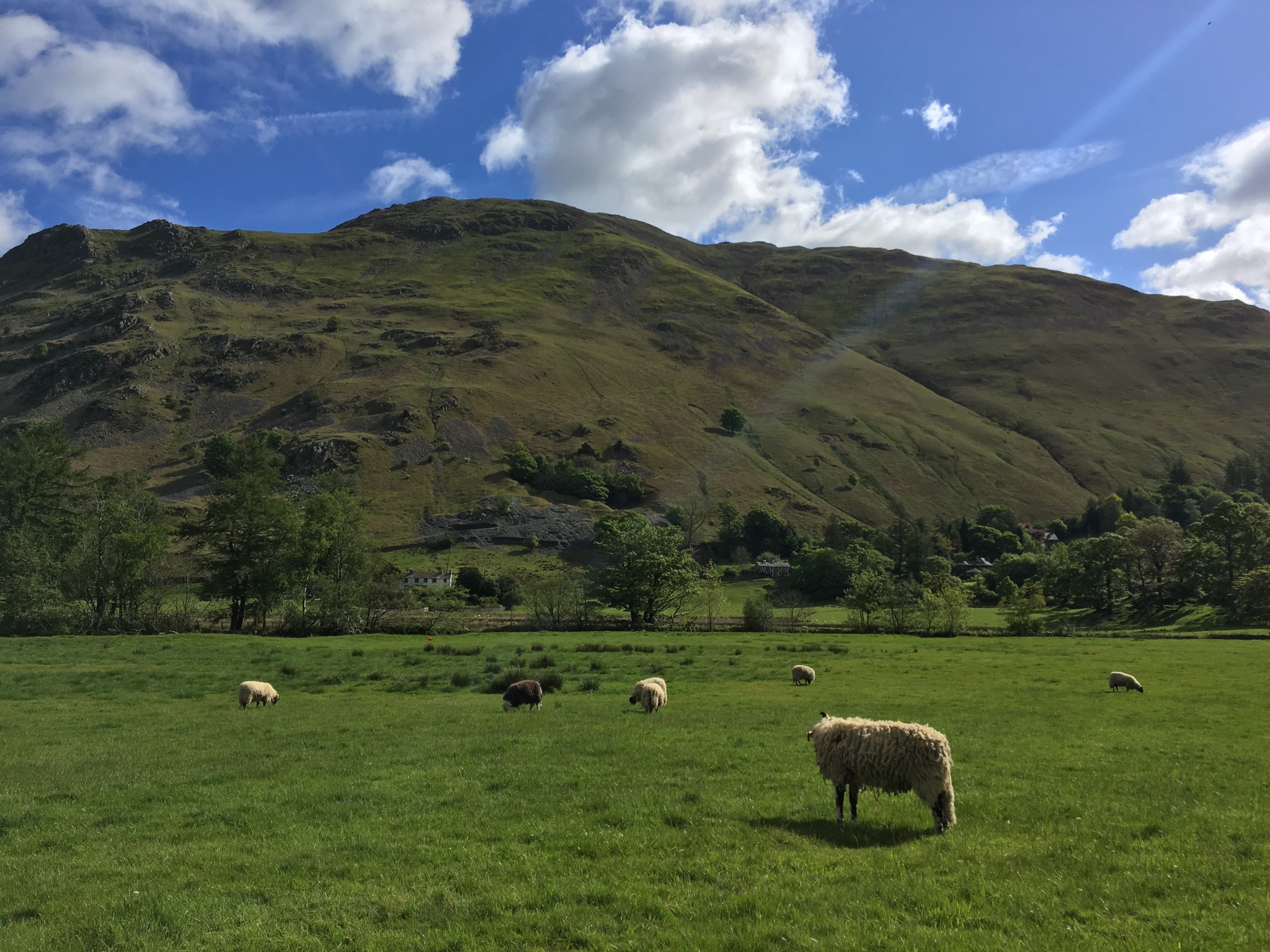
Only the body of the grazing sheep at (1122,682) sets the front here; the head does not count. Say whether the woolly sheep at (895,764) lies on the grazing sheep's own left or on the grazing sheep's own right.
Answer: on the grazing sheep's own right

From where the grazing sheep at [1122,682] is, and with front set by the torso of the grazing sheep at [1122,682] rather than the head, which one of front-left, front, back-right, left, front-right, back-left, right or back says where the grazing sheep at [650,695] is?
back-right

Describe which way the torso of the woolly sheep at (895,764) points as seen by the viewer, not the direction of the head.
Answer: to the viewer's left

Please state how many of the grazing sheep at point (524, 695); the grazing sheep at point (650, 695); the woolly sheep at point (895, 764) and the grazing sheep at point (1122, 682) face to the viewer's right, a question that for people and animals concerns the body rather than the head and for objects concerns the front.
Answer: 1

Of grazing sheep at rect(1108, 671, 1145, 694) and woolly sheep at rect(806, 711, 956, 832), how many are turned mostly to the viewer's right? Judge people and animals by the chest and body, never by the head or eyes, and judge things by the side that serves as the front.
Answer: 1

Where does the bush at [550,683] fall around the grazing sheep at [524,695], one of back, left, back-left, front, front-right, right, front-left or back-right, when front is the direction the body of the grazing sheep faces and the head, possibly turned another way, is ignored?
right

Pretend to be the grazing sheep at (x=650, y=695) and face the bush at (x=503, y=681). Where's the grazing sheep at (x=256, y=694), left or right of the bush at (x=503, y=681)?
left

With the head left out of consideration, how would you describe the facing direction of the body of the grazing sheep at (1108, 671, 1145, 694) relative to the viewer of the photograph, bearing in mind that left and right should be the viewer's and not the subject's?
facing to the right of the viewer

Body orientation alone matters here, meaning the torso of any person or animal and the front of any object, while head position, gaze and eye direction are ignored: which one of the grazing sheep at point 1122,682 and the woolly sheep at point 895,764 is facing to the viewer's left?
the woolly sheep

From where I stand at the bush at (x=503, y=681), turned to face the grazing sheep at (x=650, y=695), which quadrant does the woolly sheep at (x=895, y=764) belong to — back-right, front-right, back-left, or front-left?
front-right

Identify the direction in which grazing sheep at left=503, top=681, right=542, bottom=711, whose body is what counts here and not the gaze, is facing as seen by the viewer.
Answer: to the viewer's left

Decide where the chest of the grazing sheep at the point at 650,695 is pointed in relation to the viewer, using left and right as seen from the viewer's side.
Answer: facing away from the viewer and to the left of the viewer
